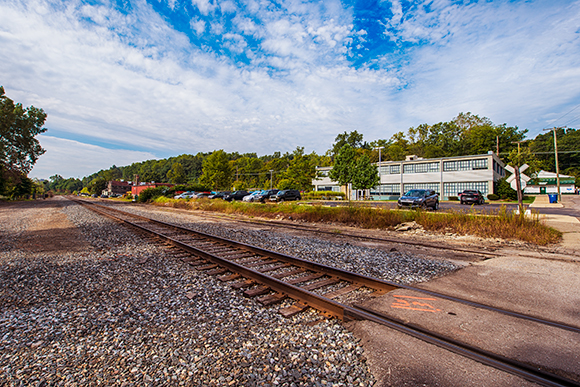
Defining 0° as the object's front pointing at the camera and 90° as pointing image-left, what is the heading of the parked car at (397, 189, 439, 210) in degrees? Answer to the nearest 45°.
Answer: approximately 45°

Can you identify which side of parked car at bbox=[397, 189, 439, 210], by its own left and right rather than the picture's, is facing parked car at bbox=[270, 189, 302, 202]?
right

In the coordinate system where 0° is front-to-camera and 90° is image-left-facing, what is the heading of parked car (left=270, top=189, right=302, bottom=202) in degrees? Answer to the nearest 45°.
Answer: approximately 45°

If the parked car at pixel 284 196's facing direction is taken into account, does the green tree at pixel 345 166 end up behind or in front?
behind

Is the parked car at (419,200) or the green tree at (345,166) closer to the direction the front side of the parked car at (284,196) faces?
the parked car

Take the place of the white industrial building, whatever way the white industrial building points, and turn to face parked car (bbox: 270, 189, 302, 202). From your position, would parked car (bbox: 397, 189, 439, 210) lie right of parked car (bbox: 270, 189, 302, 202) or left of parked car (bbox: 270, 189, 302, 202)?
left

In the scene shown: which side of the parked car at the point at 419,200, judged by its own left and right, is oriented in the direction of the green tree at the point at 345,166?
right

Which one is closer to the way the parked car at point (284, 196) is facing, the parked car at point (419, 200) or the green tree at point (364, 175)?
the parked car

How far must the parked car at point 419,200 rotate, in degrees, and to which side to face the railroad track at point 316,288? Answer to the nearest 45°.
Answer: approximately 45° to its left

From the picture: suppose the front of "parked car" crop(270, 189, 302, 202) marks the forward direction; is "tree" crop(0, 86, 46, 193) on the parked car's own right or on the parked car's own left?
on the parked car's own right

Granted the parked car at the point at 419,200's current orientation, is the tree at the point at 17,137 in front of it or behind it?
in front

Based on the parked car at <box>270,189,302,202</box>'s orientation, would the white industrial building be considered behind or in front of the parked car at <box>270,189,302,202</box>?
behind

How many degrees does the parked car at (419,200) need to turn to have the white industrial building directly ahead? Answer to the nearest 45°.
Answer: approximately 135° to its right

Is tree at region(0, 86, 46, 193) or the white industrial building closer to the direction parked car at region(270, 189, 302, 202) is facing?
the tree

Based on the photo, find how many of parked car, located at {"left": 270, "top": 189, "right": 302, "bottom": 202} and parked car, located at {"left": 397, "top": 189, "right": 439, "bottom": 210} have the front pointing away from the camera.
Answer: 0
